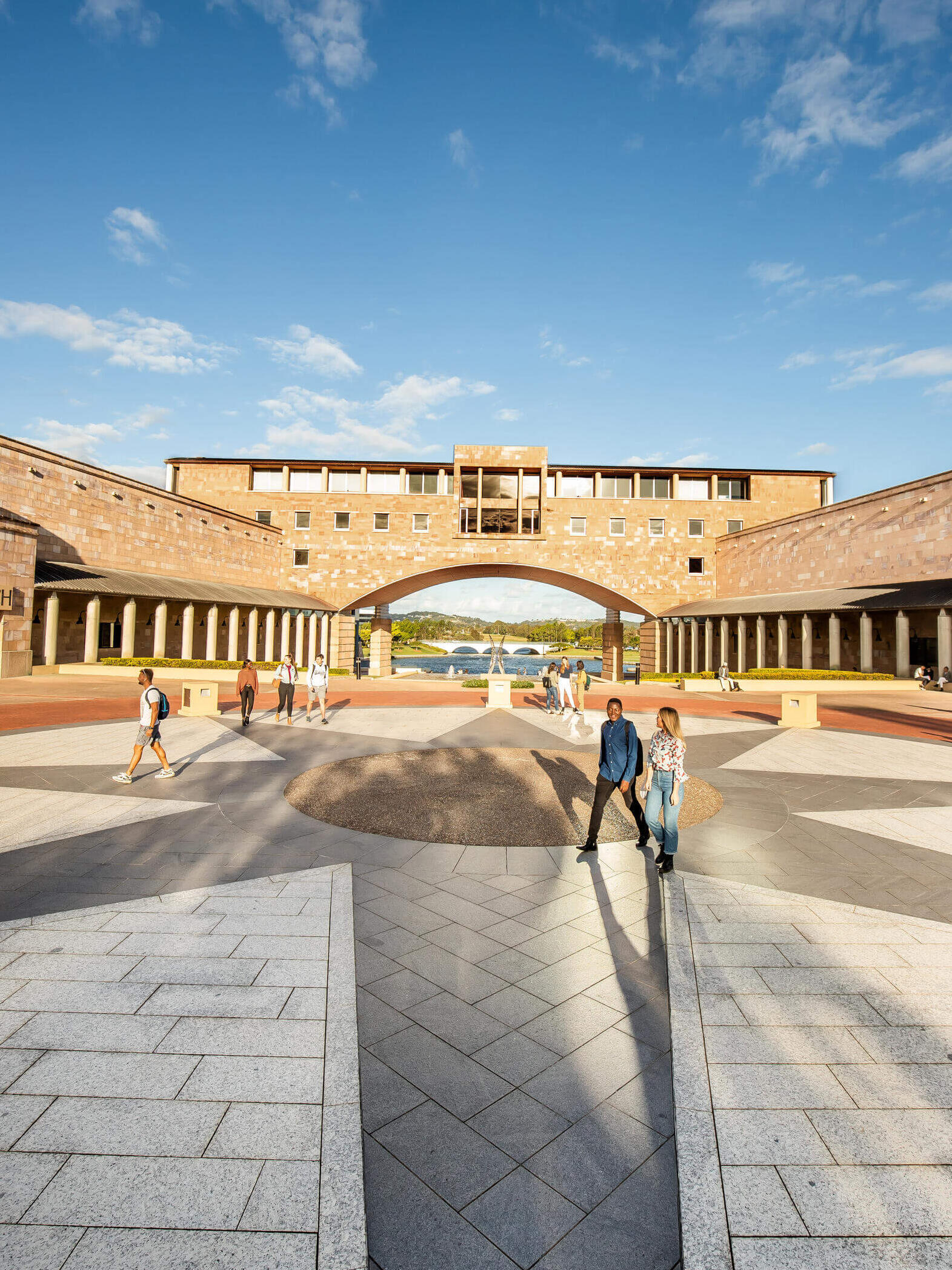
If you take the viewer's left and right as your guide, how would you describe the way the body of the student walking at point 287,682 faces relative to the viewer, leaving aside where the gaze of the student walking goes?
facing the viewer

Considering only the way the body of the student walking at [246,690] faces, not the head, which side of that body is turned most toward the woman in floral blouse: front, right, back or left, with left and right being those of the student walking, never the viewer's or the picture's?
front

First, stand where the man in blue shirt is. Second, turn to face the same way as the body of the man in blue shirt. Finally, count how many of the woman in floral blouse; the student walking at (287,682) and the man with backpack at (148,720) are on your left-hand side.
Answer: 1

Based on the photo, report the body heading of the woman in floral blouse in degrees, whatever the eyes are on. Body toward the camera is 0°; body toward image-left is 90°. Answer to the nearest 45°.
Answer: approximately 45°

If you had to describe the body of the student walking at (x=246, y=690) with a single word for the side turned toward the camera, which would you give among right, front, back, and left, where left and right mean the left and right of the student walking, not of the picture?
front

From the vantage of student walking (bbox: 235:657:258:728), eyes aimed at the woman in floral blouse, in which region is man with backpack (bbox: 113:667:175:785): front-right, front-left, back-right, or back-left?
front-right

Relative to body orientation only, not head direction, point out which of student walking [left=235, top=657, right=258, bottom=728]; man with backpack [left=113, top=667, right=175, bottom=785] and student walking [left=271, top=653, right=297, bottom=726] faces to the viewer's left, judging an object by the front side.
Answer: the man with backpack

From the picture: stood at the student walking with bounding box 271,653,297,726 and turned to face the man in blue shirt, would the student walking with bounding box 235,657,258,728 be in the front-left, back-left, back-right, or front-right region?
back-right

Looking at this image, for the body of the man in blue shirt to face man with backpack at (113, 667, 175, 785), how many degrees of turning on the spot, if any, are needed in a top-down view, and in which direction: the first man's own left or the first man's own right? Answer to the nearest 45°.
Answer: approximately 45° to the first man's own right

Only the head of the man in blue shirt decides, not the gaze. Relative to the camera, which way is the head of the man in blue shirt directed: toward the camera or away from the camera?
toward the camera

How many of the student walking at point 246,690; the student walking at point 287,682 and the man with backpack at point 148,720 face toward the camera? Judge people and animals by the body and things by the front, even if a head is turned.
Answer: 2

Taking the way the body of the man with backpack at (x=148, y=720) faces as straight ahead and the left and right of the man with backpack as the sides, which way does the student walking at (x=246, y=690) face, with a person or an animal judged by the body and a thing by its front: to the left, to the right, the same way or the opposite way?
to the left

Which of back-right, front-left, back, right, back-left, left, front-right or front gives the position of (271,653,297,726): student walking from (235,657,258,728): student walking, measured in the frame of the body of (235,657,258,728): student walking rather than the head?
left

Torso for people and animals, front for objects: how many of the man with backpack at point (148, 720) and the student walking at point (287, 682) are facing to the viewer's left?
1

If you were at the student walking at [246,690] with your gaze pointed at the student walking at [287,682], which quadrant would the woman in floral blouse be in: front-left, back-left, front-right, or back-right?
front-right

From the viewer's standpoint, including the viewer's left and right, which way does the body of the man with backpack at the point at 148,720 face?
facing to the left of the viewer

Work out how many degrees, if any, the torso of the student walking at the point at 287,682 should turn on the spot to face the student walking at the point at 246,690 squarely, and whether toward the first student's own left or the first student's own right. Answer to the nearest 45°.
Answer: approximately 90° to the first student's own right

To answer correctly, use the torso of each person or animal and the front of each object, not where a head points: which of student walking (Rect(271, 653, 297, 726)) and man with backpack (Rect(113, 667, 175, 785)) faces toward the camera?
the student walking
